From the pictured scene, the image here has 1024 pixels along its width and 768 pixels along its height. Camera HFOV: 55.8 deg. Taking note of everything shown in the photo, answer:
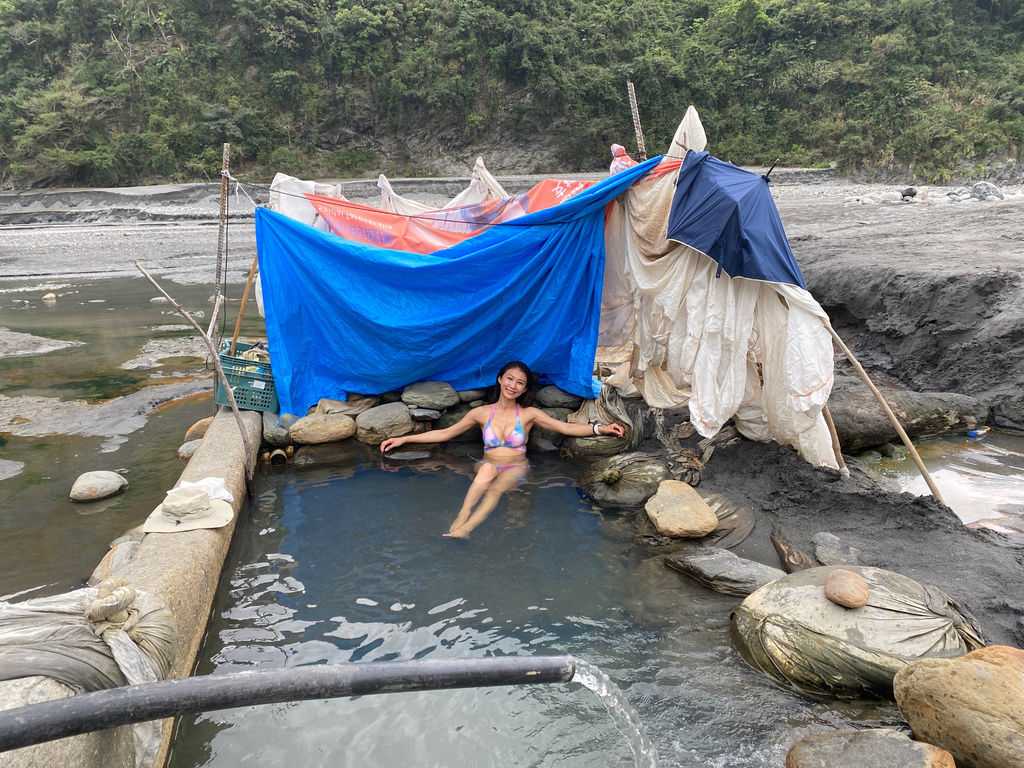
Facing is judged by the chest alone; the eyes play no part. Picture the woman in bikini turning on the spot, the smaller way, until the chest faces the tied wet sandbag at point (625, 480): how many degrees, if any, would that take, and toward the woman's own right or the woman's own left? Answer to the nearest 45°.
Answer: approximately 45° to the woman's own left

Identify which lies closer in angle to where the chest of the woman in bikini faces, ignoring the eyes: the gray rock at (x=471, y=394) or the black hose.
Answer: the black hose

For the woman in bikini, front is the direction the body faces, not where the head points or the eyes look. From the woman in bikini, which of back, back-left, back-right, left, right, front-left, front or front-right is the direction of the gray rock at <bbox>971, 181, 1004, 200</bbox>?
back-left

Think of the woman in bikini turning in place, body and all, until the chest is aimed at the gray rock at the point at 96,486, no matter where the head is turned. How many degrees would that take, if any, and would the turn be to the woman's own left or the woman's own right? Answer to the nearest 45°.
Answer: approximately 90° to the woman's own right

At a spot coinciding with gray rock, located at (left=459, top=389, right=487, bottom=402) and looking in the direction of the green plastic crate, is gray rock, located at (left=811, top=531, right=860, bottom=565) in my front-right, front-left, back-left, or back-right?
back-left

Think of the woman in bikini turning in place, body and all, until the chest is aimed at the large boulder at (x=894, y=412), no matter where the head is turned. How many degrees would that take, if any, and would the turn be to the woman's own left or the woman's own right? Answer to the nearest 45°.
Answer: approximately 90° to the woman's own left

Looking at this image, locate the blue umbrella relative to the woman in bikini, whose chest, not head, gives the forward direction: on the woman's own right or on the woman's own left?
on the woman's own left

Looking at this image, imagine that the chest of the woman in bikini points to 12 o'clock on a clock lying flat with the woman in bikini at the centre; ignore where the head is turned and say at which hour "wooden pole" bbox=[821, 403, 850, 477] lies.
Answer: The wooden pole is roughly at 10 o'clock from the woman in bikini.

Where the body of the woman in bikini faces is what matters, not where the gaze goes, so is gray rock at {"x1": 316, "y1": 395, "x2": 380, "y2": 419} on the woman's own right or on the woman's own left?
on the woman's own right

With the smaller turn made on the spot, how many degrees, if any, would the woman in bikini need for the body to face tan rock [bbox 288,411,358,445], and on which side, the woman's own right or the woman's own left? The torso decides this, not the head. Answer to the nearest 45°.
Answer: approximately 90° to the woman's own right

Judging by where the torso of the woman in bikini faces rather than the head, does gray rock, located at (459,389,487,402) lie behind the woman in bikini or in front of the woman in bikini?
behind

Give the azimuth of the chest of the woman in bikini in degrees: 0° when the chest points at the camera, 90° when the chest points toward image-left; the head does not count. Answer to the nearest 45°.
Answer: approximately 0°

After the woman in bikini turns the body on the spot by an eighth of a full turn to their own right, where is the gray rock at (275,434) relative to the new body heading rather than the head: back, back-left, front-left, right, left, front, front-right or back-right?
front-right
